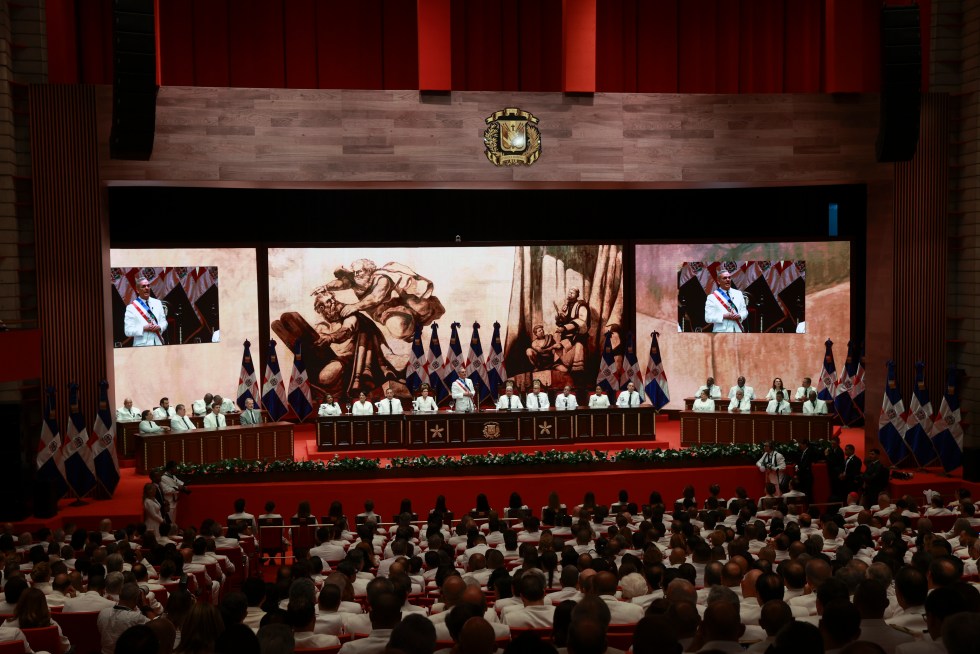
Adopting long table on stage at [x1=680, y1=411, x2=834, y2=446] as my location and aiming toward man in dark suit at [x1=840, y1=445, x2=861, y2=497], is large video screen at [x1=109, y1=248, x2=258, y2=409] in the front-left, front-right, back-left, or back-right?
back-right

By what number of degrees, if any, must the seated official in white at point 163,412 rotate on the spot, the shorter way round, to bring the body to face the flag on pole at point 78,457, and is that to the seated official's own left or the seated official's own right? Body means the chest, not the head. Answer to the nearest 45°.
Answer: approximately 90° to the seated official's own right

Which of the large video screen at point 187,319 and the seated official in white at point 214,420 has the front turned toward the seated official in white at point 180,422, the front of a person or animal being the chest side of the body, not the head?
the large video screen

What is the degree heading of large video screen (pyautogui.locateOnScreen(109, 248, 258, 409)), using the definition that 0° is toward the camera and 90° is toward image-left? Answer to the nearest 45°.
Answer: approximately 0°

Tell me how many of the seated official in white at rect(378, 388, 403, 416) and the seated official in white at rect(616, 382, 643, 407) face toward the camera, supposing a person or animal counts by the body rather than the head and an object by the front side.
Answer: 2

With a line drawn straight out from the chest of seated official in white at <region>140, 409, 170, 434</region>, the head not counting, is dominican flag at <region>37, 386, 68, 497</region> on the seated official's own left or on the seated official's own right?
on the seated official's own right

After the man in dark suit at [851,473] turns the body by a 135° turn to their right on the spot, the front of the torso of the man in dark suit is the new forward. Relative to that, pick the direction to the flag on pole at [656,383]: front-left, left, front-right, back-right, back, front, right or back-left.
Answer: front-left
